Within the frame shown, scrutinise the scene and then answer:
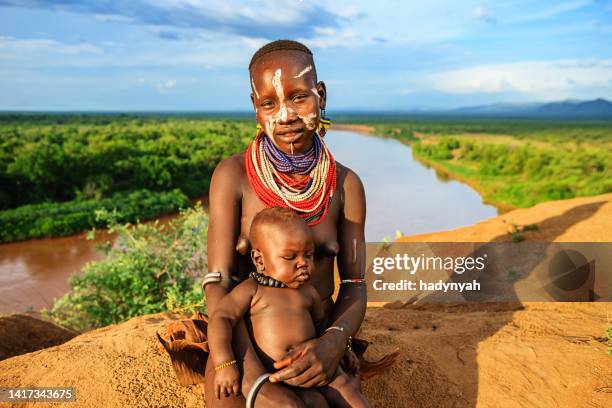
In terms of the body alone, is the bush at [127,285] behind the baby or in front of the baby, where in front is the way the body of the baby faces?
behind

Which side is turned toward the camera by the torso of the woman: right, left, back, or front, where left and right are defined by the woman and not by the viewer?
front

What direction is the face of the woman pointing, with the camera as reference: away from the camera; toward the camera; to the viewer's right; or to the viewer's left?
toward the camera

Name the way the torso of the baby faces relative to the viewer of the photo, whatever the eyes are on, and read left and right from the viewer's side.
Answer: facing the viewer and to the right of the viewer

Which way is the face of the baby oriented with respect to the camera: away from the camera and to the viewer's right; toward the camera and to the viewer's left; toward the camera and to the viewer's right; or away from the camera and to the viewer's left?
toward the camera and to the viewer's right

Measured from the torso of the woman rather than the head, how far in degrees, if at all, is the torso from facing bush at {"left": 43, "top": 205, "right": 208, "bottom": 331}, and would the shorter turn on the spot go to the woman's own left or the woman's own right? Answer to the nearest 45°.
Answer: approximately 135° to the woman's own right
